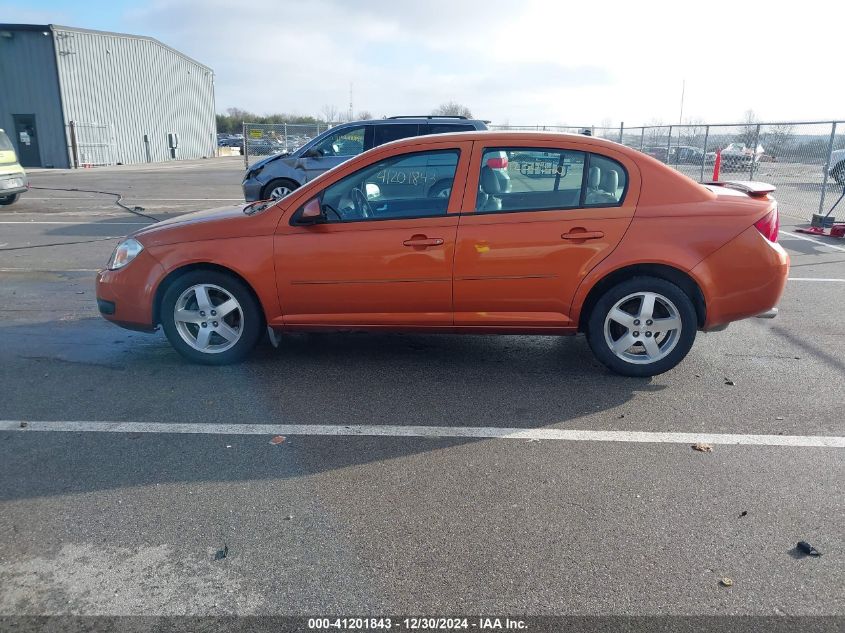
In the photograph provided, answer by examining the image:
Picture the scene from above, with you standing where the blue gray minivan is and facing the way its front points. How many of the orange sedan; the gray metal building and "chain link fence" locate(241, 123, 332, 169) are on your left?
1

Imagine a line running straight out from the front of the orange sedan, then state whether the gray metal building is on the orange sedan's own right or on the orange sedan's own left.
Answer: on the orange sedan's own right

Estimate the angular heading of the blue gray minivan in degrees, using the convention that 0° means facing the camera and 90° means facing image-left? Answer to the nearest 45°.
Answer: approximately 90°

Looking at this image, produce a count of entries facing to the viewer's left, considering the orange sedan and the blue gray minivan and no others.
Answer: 2

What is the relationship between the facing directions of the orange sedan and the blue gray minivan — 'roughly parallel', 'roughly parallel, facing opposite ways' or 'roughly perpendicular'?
roughly parallel

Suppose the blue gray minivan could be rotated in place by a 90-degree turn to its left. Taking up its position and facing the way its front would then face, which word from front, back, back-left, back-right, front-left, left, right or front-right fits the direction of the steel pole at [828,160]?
left

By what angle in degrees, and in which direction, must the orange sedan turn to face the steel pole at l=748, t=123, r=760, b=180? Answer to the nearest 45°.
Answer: approximately 135° to its right

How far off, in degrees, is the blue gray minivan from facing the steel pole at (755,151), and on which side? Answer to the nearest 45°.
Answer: approximately 180°

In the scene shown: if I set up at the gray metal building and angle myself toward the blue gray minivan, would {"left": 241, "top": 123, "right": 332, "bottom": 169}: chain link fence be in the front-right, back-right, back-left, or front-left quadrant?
front-left

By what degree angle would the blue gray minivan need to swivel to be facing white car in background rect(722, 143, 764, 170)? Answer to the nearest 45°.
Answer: approximately 180°

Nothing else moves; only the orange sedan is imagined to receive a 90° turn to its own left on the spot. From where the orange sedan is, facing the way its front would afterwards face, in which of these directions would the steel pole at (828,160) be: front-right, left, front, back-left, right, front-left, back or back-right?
back-left

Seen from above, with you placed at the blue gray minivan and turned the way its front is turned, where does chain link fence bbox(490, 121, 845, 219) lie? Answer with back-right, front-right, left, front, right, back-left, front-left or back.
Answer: back

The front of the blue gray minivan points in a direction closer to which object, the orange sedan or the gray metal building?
the gray metal building

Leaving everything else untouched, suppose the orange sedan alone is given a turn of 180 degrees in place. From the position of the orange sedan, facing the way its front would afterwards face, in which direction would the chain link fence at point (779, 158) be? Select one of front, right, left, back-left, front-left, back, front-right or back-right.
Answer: front-left

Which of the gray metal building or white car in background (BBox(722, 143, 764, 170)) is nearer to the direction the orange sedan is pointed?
the gray metal building

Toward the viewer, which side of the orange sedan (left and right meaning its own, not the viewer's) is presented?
left

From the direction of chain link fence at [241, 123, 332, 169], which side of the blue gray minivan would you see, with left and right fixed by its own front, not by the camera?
right

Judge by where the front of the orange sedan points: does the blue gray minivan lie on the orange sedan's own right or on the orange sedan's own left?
on the orange sedan's own right

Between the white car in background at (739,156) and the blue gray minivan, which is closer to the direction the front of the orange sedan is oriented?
the blue gray minivan
